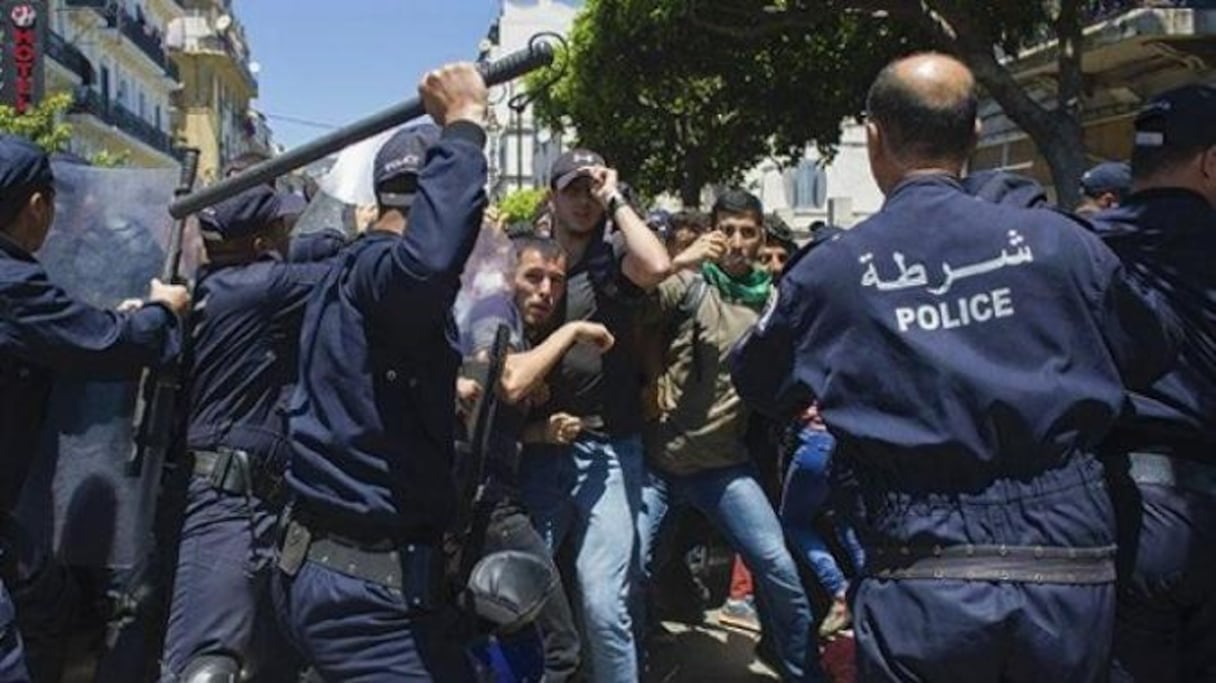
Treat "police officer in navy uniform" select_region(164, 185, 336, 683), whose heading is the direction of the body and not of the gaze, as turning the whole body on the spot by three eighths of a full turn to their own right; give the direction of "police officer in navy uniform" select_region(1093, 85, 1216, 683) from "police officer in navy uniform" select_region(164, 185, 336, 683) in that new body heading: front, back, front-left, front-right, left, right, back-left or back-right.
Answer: front-left

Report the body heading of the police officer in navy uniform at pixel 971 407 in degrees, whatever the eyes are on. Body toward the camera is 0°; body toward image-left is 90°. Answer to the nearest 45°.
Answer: approximately 180°

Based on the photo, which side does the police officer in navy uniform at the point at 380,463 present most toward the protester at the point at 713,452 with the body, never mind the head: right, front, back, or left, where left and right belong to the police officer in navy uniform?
front

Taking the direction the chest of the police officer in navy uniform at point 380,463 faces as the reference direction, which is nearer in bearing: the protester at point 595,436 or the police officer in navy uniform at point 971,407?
the protester

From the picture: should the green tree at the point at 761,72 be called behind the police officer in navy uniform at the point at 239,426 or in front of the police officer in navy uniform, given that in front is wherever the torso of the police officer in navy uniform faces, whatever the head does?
in front

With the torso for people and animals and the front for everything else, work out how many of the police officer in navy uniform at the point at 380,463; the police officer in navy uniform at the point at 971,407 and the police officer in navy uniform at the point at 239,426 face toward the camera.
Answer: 0

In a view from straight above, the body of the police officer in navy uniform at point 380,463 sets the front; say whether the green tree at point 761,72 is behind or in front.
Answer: in front

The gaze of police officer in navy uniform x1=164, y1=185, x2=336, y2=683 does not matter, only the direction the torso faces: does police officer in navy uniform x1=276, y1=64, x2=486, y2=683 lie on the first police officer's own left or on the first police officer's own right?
on the first police officer's own right

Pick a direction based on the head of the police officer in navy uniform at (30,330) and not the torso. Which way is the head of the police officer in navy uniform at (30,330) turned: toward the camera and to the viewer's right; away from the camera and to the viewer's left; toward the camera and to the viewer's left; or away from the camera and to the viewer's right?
away from the camera and to the viewer's right

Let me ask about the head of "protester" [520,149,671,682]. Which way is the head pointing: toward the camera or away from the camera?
toward the camera

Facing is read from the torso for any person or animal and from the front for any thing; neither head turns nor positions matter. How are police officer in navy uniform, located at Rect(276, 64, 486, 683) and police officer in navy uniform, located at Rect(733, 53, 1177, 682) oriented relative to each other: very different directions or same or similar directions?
same or similar directions

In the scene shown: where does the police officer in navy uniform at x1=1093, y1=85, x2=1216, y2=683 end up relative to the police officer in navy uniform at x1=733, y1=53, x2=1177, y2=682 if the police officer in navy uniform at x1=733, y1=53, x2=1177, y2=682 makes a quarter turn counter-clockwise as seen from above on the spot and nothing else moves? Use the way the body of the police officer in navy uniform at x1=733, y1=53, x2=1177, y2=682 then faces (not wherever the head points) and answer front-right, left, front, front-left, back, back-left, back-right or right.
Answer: back-right

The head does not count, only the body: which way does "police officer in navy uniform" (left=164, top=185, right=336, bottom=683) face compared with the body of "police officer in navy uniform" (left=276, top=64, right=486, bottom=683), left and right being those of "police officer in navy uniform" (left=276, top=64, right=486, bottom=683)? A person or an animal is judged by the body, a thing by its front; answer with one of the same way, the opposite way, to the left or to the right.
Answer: the same way

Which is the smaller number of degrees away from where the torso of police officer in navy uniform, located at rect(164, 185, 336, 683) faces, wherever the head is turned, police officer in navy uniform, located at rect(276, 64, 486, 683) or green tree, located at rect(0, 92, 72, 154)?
the green tree

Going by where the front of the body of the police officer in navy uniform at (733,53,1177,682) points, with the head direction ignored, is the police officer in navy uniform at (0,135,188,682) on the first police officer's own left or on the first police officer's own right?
on the first police officer's own left

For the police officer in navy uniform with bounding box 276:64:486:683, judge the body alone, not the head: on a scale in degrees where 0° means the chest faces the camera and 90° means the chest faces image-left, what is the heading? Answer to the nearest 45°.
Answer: approximately 225°
